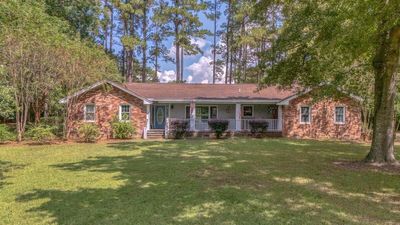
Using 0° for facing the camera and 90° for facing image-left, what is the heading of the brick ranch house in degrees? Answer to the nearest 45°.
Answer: approximately 0°

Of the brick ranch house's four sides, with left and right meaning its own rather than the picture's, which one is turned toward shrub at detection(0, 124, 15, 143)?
right

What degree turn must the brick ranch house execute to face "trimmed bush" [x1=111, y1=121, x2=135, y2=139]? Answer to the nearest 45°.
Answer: approximately 90° to its right

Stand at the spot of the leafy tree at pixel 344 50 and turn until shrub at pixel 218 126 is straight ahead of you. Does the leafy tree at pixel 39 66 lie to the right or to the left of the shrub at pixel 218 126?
left

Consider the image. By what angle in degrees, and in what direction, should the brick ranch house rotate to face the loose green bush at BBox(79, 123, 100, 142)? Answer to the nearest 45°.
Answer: approximately 90° to its right

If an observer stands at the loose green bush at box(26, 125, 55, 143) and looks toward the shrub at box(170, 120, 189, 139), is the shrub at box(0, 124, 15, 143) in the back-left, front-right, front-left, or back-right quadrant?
back-left

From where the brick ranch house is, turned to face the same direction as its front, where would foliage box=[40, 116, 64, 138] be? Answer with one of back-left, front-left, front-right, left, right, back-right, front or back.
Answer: right

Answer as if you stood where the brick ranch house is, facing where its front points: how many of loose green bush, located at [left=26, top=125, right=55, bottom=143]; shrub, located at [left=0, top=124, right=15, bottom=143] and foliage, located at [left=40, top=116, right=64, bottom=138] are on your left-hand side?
0

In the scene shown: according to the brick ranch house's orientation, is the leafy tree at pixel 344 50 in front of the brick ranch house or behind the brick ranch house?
in front
